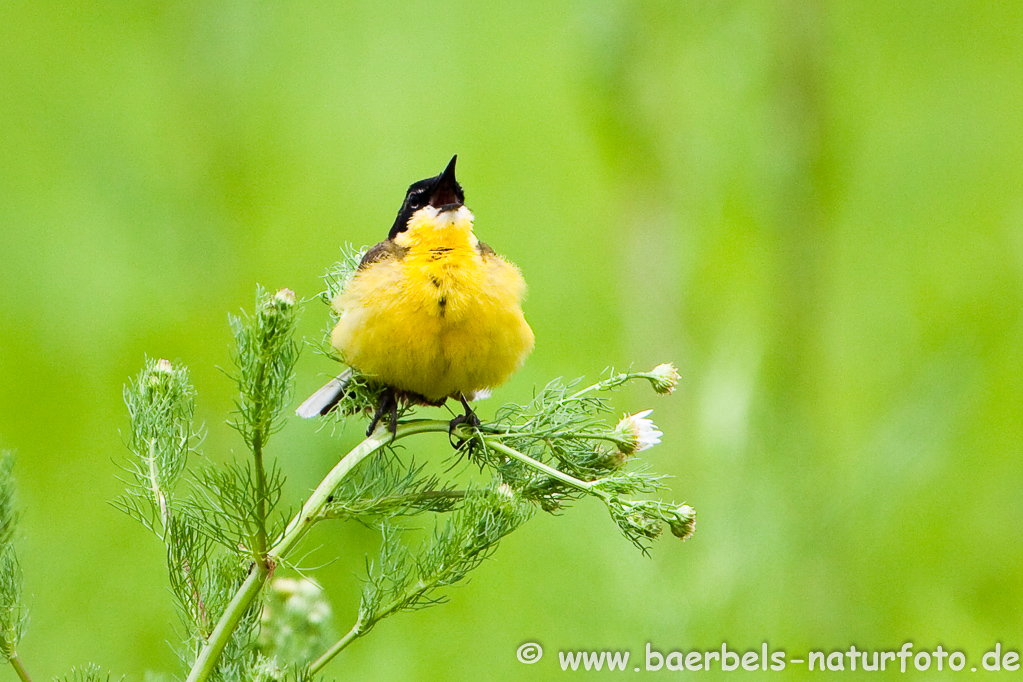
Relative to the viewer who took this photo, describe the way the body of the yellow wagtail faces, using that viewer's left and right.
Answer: facing the viewer and to the right of the viewer
